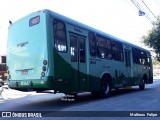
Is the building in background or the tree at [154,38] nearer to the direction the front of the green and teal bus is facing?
the tree

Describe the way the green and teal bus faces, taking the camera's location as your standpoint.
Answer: facing away from the viewer and to the right of the viewer

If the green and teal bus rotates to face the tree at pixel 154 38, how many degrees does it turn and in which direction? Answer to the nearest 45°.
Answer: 0° — it already faces it

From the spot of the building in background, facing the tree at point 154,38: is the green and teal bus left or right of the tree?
right

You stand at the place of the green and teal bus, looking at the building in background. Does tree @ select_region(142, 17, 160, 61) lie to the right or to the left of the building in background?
right

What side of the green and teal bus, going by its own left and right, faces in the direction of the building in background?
left
